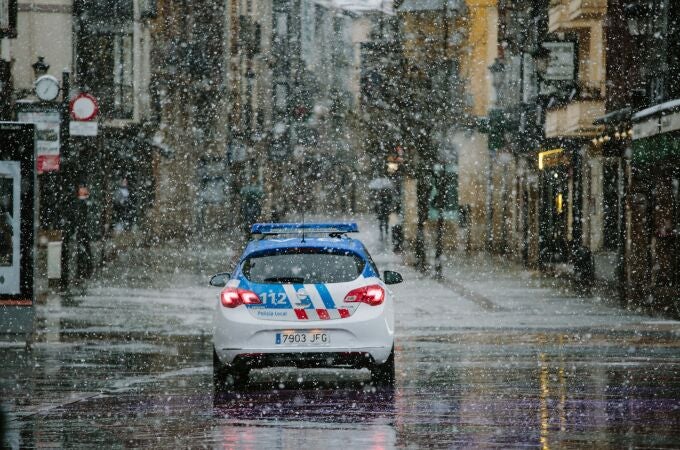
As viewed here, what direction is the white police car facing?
away from the camera

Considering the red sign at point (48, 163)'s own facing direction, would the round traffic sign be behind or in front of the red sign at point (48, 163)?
behind

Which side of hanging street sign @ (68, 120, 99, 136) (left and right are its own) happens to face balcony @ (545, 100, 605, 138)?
left

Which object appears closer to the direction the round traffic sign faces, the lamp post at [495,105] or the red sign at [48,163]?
the red sign

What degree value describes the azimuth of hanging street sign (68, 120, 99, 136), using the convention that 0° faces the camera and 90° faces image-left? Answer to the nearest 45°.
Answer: approximately 0°

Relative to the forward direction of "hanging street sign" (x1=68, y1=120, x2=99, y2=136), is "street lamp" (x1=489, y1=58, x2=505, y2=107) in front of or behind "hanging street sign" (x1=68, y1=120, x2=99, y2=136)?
behind

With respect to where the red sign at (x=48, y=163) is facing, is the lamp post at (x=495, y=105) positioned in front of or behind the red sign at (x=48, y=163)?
behind

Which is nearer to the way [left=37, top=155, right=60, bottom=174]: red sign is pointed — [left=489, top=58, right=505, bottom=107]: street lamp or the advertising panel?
the advertising panel

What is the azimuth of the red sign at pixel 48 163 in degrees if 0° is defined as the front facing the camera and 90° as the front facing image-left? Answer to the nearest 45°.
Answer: approximately 0°

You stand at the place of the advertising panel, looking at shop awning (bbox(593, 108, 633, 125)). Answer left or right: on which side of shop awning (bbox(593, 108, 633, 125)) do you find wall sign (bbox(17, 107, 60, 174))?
left
